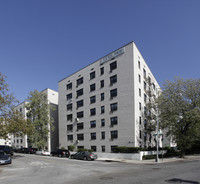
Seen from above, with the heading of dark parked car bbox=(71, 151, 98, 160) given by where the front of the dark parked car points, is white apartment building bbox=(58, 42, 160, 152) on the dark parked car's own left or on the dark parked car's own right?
on the dark parked car's own right

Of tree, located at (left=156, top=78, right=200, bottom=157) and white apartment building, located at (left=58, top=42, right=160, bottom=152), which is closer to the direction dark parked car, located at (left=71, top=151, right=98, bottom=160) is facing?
the white apartment building

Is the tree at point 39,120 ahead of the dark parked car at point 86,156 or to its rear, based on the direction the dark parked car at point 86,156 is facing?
ahead

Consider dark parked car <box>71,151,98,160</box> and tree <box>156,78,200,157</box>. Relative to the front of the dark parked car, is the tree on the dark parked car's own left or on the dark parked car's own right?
on the dark parked car's own right

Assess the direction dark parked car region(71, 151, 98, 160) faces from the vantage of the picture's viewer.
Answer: facing away from the viewer and to the left of the viewer
